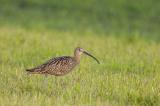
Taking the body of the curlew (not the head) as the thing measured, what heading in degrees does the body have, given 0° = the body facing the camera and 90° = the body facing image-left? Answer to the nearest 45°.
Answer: approximately 270°
